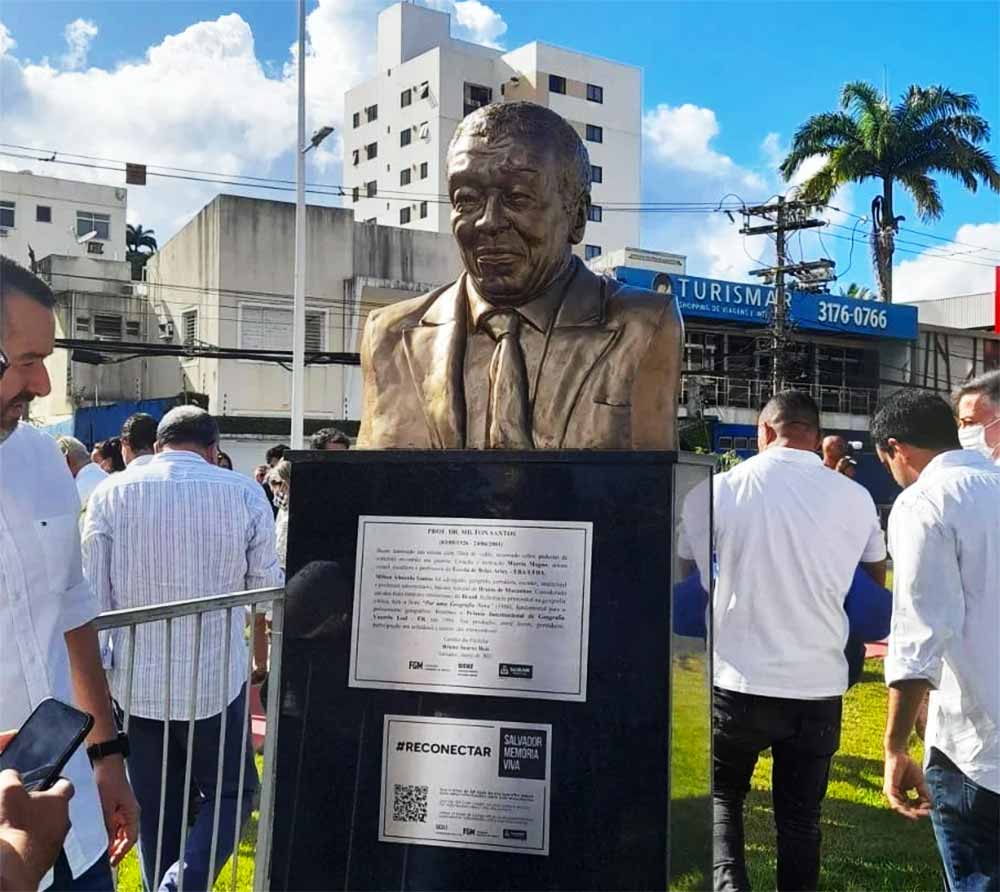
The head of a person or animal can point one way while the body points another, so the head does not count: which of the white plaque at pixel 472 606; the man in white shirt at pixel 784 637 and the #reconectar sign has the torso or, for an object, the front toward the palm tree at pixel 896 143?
the man in white shirt

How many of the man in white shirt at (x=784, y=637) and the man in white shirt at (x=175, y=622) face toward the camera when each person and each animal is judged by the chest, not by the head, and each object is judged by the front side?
0

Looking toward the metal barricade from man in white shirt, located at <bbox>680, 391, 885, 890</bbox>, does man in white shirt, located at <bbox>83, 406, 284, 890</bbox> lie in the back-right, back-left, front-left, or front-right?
front-right

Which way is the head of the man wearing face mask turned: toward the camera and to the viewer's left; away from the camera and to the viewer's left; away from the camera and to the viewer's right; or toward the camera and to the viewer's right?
toward the camera and to the viewer's left

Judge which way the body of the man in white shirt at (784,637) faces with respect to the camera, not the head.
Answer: away from the camera

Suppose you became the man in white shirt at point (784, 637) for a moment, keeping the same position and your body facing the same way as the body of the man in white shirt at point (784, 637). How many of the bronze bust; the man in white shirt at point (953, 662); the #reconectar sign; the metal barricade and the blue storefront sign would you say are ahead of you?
1

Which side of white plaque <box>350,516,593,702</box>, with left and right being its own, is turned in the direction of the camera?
front

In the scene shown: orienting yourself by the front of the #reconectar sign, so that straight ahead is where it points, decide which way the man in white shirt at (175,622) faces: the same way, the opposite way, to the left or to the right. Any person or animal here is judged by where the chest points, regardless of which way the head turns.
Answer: the opposite way

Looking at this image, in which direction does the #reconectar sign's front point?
toward the camera

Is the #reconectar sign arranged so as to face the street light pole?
no

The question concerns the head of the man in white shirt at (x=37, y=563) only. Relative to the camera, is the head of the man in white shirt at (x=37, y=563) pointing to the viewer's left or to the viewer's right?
to the viewer's right

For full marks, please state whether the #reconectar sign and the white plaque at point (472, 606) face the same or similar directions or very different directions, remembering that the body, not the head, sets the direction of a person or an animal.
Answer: same or similar directions

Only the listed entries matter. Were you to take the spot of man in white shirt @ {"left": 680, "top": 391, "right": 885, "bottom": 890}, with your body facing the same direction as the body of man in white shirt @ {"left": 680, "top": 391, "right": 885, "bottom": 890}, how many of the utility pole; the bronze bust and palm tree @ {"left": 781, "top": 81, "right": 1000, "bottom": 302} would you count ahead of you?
2

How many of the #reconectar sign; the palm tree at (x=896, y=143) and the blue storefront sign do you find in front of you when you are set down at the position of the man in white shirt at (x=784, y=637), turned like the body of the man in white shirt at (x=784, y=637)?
2

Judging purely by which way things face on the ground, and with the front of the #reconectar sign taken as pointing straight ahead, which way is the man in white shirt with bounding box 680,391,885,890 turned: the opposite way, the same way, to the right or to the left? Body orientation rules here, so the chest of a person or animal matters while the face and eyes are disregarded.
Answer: the opposite way

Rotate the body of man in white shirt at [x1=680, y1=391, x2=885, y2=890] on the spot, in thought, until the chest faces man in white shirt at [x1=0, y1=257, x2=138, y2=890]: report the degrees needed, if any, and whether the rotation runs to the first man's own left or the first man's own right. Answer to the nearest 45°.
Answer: approximately 135° to the first man's own left

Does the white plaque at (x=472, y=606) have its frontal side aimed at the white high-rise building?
no

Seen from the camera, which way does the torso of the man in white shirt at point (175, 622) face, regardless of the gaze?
away from the camera

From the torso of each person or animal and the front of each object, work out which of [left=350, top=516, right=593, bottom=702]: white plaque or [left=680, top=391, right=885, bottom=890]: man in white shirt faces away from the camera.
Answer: the man in white shirt
